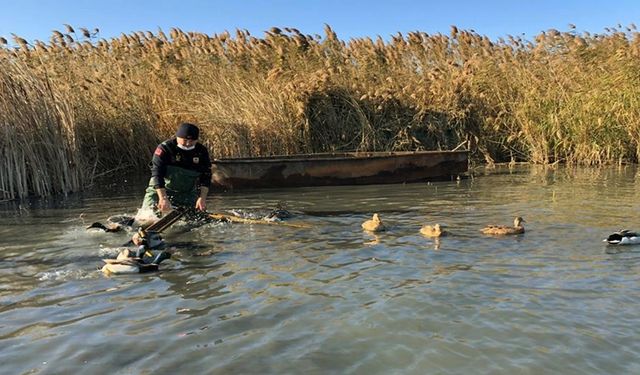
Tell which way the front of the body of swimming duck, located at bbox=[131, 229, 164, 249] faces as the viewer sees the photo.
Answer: to the viewer's left

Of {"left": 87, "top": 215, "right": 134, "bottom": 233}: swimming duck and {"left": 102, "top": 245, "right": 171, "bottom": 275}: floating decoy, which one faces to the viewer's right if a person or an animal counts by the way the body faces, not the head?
the floating decoy

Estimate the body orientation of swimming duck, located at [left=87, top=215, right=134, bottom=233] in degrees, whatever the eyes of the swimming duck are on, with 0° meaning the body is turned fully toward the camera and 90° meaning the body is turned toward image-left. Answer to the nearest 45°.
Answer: approximately 90°

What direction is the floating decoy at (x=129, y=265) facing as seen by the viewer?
to the viewer's right
